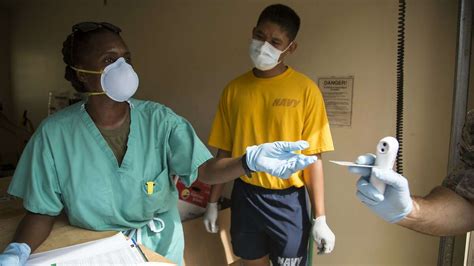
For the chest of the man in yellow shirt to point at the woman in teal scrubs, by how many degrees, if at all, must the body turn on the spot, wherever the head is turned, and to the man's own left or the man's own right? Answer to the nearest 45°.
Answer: approximately 45° to the man's own right

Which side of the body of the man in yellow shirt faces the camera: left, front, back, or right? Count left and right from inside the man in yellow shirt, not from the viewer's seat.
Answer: front

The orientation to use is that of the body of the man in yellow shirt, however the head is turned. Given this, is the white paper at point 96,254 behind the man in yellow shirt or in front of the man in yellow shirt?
in front

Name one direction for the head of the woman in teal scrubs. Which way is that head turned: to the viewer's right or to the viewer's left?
to the viewer's right
